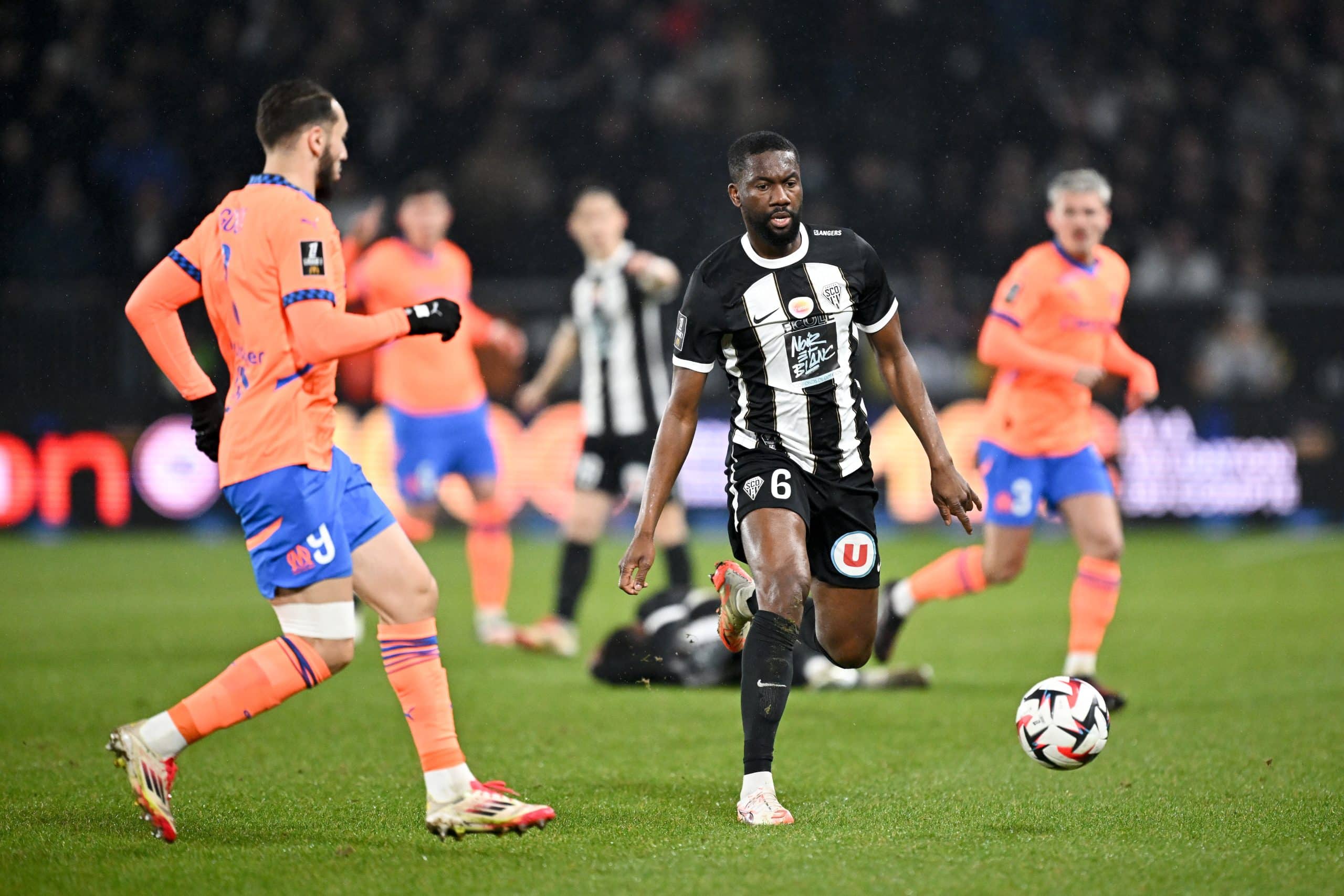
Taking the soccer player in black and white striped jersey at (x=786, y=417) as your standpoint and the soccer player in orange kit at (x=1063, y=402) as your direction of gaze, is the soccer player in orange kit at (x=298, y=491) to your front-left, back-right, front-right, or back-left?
back-left

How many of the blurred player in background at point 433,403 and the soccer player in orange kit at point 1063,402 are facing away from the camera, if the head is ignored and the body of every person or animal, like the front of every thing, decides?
0

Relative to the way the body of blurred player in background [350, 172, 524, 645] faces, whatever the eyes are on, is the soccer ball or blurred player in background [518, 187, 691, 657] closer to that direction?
the soccer ball

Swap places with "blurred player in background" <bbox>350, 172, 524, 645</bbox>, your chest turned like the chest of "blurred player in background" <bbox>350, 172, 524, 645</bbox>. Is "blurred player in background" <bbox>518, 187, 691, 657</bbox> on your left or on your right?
on your left

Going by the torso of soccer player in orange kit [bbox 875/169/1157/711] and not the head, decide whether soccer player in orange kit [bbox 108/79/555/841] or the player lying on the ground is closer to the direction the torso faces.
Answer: the soccer player in orange kit

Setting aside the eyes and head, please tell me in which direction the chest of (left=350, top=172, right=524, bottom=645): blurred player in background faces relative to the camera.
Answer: toward the camera
